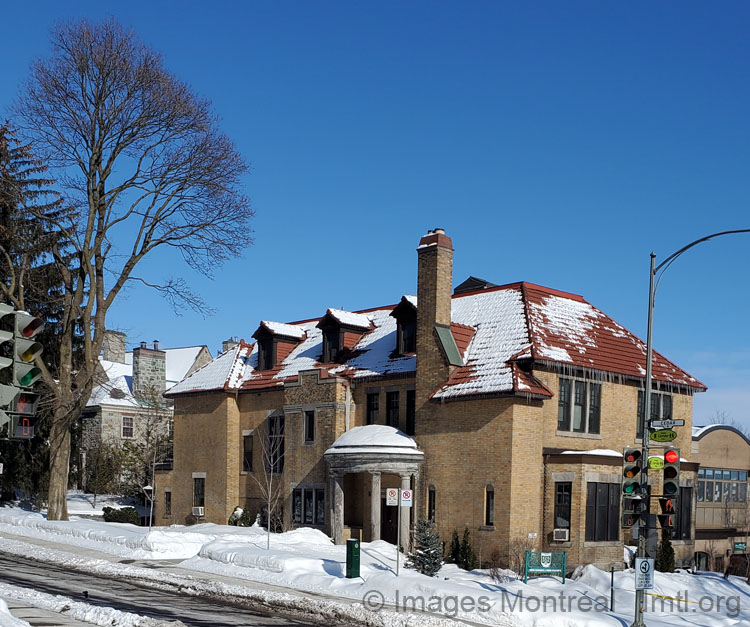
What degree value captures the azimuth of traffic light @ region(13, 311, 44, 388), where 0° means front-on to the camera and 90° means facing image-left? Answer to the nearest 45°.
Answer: approximately 315°

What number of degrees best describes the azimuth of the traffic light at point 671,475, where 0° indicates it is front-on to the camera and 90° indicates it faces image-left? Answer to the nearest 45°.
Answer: approximately 0°

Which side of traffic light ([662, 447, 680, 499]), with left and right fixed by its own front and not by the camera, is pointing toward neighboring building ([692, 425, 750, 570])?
back

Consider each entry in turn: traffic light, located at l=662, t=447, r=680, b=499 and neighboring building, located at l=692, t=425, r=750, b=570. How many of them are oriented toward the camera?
2

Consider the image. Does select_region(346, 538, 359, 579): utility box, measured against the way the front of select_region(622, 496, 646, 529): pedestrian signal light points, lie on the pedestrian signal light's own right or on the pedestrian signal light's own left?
on the pedestrian signal light's own right

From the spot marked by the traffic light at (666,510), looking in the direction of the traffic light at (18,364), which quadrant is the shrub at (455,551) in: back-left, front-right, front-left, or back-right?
back-right
